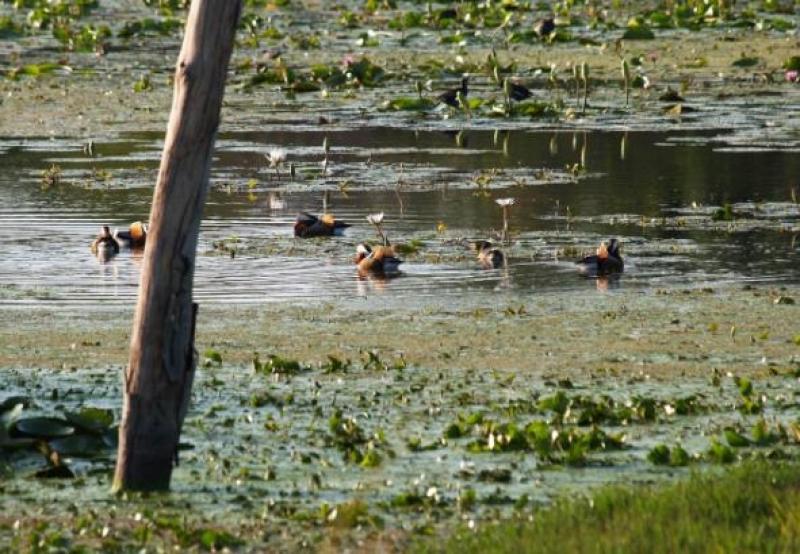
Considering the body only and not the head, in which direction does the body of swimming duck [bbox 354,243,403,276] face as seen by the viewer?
to the viewer's left

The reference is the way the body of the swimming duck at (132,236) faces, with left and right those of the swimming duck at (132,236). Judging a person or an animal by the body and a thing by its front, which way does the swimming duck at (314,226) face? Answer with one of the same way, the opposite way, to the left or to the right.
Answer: the opposite way

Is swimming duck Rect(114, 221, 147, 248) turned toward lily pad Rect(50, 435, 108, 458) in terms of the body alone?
no

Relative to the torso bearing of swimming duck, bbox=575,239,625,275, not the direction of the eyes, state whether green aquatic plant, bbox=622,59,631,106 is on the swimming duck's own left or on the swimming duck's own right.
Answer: on the swimming duck's own left

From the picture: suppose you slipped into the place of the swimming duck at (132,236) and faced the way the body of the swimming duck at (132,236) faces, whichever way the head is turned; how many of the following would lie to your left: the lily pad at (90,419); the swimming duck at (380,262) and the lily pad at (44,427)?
0

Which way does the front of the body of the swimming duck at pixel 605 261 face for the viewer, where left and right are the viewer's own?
facing to the right of the viewer

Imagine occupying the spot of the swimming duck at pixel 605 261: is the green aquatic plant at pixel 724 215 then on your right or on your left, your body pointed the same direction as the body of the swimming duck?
on your left
